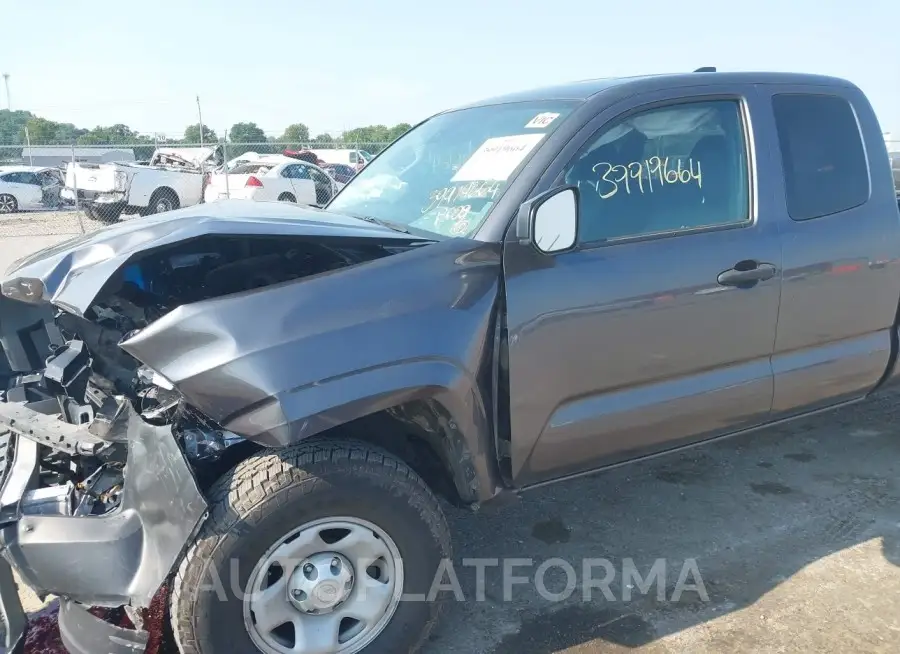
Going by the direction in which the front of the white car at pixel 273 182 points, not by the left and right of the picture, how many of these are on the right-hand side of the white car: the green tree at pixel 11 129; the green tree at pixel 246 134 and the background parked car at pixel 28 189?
0

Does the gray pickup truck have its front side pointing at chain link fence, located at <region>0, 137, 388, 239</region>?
no

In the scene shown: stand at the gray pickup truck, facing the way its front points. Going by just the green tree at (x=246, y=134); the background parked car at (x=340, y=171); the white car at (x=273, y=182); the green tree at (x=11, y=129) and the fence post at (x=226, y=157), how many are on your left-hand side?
0

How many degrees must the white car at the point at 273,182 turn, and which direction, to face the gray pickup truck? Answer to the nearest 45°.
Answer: approximately 135° to its right

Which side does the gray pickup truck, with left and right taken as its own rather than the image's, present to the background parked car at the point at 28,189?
right

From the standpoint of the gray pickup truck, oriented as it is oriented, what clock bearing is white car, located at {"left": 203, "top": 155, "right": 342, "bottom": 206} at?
The white car is roughly at 4 o'clock from the gray pickup truck.

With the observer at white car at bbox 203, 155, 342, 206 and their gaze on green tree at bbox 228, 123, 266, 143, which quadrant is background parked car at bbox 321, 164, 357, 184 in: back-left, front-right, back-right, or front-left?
front-right

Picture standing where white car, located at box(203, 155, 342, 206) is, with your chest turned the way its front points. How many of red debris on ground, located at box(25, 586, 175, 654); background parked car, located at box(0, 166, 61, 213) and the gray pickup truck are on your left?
1

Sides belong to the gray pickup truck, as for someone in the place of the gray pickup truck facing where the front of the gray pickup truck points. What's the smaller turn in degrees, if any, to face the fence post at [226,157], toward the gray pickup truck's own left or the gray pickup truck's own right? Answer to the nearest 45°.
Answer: approximately 135° to the gray pickup truck's own right

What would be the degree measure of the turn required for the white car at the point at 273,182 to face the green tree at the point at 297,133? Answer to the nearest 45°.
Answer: approximately 45° to its left

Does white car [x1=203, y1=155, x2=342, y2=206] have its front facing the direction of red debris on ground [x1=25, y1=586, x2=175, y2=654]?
no

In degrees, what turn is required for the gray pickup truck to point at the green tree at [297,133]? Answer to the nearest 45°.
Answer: approximately 135° to its right

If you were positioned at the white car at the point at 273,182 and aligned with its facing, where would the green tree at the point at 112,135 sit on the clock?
The green tree is roughly at 10 o'clock from the white car.

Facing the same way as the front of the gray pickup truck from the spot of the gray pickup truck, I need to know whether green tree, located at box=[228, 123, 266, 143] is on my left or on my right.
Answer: on my right

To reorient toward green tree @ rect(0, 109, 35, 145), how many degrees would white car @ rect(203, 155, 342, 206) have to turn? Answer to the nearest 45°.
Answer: approximately 90° to its left

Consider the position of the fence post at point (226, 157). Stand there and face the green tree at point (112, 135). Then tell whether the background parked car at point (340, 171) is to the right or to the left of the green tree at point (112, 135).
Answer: right

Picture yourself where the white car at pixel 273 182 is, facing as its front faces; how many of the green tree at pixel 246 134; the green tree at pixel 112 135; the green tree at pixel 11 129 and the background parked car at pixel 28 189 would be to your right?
0

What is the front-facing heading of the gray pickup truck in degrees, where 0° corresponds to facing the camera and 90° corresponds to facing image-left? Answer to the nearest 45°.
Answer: approximately 45°
